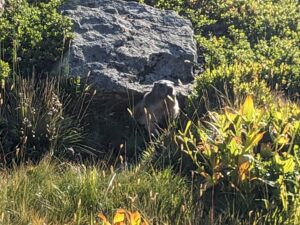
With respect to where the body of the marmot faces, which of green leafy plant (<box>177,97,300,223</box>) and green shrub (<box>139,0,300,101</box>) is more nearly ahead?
the green leafy plant

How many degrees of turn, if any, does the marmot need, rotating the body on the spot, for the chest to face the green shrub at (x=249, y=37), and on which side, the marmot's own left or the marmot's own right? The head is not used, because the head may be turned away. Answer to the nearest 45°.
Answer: approximately 90° to the marmot's own left

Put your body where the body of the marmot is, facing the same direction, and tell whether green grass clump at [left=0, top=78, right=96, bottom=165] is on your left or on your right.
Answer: on your right

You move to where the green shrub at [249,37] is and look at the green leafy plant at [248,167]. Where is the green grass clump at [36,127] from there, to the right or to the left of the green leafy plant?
right

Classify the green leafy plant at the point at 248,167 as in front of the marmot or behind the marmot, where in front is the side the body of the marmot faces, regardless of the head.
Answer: in front

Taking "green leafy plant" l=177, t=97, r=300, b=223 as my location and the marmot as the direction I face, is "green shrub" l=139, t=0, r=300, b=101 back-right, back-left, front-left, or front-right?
front-right

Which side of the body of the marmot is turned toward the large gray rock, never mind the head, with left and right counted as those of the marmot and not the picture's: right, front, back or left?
back

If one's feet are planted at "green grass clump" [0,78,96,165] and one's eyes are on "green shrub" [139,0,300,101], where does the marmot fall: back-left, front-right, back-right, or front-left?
front-right

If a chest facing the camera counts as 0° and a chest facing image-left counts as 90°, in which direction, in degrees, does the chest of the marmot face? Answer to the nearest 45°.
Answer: approximately 315°

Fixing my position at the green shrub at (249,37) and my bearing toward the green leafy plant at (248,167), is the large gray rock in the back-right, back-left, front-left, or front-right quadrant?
front-right

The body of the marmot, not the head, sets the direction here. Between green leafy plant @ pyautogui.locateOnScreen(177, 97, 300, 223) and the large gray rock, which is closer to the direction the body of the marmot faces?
the green leafy plant

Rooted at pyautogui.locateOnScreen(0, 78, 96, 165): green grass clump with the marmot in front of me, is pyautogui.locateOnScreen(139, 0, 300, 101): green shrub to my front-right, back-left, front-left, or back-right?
front-left
